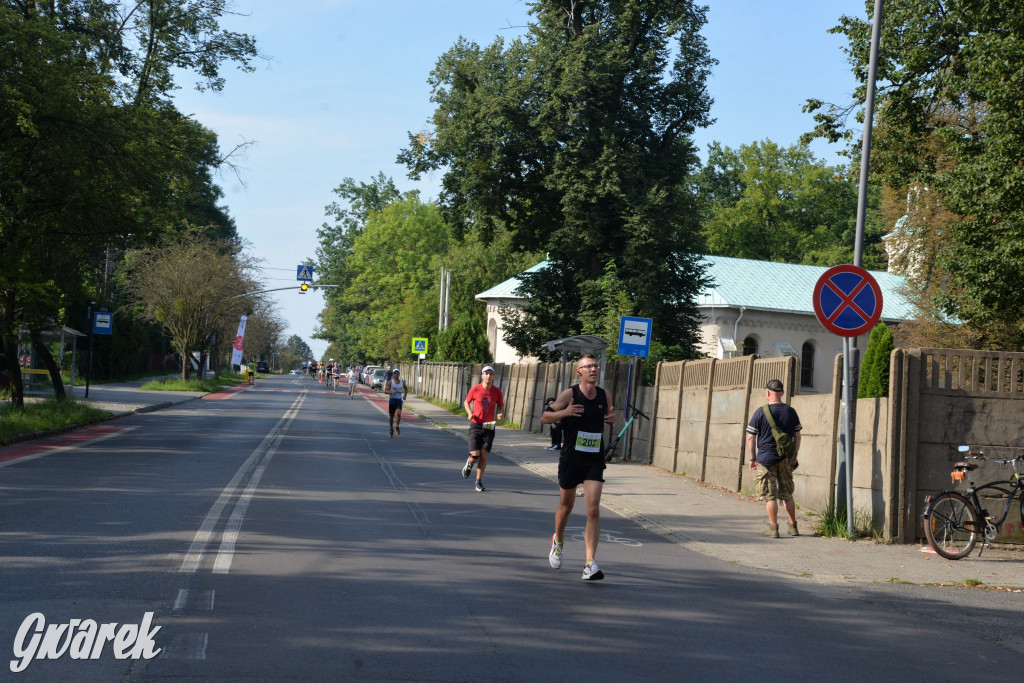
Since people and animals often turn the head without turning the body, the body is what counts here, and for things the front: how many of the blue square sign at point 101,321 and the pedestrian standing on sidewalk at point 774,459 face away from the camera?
1

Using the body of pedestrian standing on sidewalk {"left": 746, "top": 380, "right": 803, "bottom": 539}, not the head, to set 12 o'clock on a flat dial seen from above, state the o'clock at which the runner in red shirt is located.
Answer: The runner in red shirt is roughly at 10 o'clock from the pedestrian standing on sidewalk.

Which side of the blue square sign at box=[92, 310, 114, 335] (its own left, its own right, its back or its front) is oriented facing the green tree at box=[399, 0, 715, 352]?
left

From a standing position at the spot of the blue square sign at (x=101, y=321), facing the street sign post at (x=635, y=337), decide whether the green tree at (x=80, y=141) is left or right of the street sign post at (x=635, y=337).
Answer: right

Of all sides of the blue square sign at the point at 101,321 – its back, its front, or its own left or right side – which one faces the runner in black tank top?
front

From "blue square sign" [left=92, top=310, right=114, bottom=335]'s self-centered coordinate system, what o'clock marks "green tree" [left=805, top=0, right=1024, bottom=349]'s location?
The green tree is roughly at 11 o'clock from the blue square sign.

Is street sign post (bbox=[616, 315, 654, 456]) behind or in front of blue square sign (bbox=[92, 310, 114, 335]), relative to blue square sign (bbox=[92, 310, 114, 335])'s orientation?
in front

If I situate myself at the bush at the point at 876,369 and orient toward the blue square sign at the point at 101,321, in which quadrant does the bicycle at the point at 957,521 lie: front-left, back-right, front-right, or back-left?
back-left

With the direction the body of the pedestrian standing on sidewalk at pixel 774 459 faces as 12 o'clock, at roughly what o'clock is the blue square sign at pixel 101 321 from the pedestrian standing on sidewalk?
The blue square sign is roughly at 10 o'clock from the pedestrian standing on sidewalk.

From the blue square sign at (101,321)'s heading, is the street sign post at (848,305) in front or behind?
in front

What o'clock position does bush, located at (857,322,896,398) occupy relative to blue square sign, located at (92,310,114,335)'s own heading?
The bush is roughly at 11 o'clock from the blue square sign.

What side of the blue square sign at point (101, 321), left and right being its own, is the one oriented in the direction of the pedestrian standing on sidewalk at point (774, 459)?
front

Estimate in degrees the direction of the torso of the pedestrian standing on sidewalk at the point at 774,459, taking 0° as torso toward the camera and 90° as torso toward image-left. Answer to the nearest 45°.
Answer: approximately 180°
